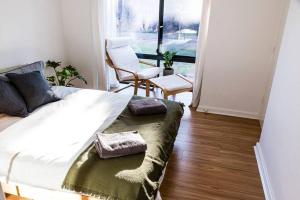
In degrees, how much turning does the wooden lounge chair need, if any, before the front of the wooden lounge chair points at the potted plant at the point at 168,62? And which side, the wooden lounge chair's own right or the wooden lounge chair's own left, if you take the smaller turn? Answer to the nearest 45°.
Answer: approximately 45° to the wooden lounge chair's own left

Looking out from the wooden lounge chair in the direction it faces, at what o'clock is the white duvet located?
The white duvet is roughly at 2 o'clock from the wooden lounge chair.

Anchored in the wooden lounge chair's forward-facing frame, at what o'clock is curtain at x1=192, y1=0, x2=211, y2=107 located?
The curtain is roughly at 11 o'clock from the wooden lounge chair.

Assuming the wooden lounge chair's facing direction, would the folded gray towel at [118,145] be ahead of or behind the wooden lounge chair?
ahead

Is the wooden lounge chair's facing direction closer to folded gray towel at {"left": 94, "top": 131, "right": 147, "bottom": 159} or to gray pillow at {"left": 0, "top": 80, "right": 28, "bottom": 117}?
the folded gray towel

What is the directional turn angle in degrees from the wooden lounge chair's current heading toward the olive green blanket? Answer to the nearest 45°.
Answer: approximately 45° to its right

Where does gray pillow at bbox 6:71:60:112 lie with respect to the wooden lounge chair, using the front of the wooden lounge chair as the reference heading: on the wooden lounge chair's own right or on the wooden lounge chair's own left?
on the wooden lounge chair's own right

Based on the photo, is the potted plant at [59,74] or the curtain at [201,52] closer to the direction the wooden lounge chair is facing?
the curtain

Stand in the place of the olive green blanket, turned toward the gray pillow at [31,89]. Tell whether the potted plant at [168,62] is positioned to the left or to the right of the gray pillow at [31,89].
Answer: right

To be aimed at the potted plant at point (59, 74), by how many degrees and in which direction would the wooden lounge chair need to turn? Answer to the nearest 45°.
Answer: approximately 135° to its right
